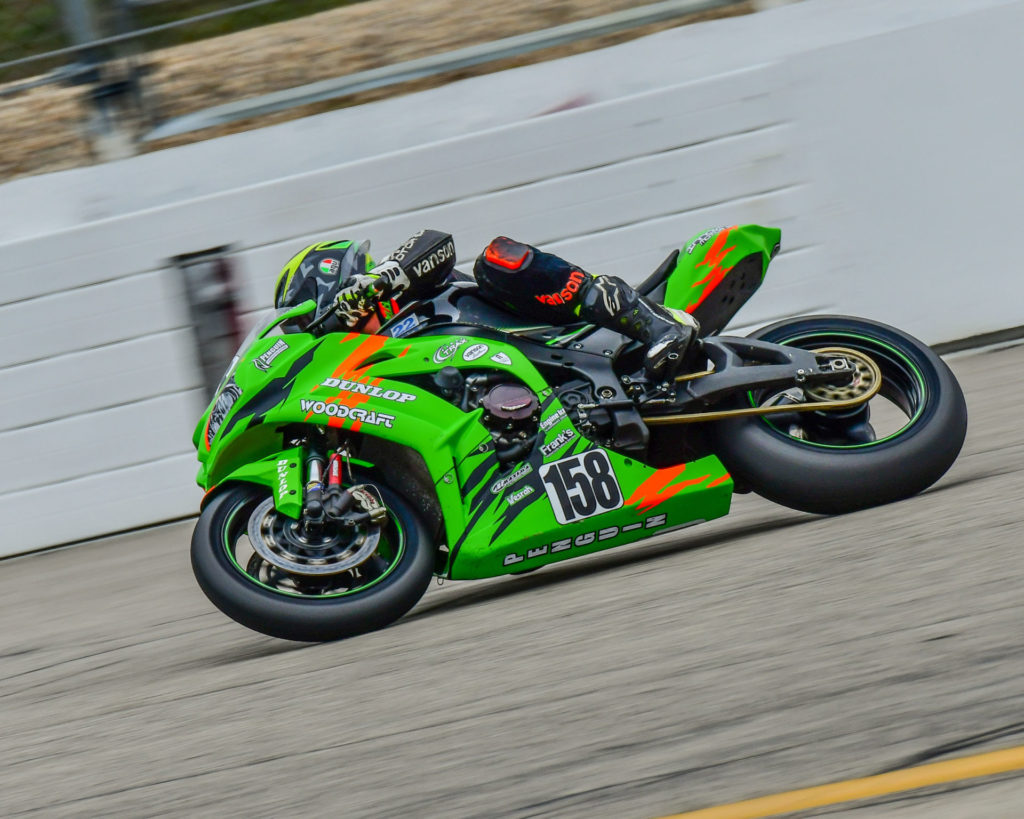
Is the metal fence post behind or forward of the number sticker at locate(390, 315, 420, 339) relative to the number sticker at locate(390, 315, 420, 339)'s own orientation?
behind
